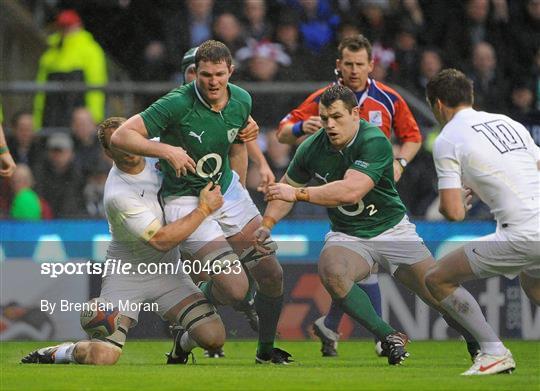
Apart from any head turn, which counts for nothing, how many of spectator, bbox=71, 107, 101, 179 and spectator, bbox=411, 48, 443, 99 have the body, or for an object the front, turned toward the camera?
2

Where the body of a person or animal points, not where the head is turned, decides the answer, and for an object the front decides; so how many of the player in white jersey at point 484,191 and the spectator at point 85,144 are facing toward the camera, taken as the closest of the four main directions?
1

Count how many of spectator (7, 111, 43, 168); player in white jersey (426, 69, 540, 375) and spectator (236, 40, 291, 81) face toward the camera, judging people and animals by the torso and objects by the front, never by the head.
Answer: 2

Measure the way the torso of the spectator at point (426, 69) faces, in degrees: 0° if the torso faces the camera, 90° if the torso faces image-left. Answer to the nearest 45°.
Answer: approximately 0°

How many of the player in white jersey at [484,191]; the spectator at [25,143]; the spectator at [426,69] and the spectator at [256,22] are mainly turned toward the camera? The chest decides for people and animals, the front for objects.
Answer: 3

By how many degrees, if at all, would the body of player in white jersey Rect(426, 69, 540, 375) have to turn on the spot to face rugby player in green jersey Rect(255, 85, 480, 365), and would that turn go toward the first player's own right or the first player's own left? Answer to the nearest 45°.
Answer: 0° — they already face them

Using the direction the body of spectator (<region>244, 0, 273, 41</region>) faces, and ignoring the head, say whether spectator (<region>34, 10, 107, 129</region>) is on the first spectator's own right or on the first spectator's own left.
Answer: on the first spectator's own right

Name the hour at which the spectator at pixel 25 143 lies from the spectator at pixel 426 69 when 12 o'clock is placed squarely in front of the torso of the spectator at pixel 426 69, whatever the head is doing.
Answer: the spectator at pixel 25 143 is roughly at 2 o'clock from the spectator at pixel 426 69.

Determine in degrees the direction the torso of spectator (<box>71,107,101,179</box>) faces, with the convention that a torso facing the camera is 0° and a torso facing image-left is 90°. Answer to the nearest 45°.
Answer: approximately 0°

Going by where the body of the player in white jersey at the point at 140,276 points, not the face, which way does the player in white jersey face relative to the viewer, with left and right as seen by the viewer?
facing the viewer and to the right of the viewer

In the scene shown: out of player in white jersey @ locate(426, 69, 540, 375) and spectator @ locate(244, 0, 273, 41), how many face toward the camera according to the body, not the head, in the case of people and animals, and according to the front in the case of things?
1

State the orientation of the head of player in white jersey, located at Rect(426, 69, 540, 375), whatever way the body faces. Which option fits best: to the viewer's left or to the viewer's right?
to the viewer's left
